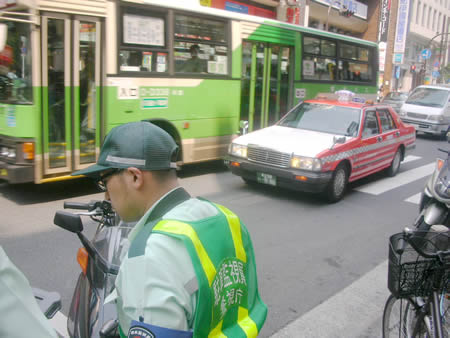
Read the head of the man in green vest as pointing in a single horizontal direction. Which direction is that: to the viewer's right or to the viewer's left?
to the viewer's left

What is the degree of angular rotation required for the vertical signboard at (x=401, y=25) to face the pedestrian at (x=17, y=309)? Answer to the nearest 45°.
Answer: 0° — it already faces them

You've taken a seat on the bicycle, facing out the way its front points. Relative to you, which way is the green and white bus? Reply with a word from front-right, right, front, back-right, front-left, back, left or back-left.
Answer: right

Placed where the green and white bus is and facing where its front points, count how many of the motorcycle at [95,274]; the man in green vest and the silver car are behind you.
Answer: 1

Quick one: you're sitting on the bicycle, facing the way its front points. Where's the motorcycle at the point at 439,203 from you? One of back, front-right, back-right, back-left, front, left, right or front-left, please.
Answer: back-right

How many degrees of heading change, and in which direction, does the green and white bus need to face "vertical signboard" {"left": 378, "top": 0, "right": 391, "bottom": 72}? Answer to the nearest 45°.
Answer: approximately 180°

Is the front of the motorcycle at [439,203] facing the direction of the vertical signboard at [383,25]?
no

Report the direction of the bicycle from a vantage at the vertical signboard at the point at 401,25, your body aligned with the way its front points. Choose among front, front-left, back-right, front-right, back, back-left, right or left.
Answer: front

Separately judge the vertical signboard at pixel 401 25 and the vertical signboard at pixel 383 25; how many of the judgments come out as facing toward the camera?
2

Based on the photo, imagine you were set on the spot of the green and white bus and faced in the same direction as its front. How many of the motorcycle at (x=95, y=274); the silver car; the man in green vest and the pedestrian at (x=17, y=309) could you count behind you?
1

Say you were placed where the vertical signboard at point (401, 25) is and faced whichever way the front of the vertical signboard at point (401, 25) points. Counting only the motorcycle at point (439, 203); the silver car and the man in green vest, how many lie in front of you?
3

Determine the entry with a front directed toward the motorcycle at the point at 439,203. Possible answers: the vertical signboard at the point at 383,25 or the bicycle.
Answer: the vertical signboard

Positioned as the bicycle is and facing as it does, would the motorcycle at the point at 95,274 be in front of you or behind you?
in front

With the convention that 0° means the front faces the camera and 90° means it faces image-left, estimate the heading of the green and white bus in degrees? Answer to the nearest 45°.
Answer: approximately 45°

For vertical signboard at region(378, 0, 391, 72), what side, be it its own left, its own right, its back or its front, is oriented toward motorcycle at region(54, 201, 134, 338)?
front
